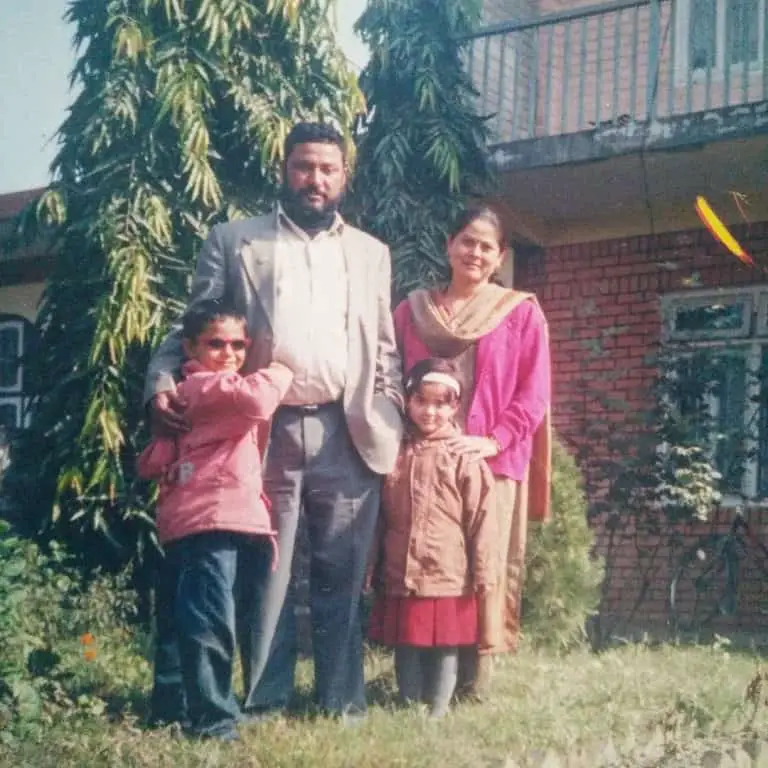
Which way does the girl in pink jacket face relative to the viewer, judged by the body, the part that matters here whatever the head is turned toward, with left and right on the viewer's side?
facing the viewer and to the right of the viewer

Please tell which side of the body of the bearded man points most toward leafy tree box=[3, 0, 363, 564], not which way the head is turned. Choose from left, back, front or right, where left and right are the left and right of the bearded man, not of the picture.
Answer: back

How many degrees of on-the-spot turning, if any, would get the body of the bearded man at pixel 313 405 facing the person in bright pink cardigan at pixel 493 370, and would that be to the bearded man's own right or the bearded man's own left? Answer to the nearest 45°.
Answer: approximately 135° to the bearded man's own left

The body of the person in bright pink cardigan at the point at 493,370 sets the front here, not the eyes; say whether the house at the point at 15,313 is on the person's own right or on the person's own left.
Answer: on the person's own right

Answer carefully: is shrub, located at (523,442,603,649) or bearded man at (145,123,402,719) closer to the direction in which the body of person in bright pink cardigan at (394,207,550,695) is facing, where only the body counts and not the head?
the bearded man

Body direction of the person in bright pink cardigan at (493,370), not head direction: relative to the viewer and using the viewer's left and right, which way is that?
facing the viewer and to the left of the viewer

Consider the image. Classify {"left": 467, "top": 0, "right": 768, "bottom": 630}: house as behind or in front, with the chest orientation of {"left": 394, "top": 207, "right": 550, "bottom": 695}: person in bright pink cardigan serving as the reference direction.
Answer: behind

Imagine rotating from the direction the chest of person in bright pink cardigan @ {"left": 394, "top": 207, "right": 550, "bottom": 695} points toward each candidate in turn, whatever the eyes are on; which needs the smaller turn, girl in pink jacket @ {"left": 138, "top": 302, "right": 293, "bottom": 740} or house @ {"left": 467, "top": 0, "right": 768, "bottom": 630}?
the girl in pink jacket
